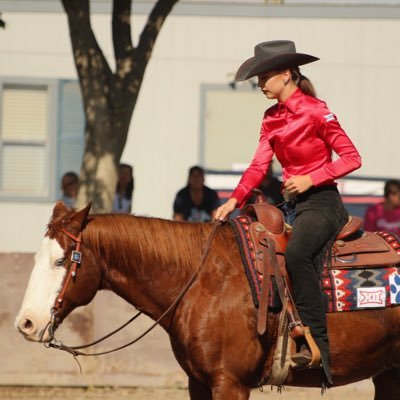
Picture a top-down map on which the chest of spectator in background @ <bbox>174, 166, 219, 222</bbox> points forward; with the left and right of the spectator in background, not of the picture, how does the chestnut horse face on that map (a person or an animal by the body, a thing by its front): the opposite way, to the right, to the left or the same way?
to the right

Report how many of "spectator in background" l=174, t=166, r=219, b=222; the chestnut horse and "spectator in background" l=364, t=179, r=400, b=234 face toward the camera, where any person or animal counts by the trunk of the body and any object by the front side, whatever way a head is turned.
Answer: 2

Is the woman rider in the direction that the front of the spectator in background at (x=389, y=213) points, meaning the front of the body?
yes

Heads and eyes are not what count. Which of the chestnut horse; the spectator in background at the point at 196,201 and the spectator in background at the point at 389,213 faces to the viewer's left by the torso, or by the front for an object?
the chestnut horse

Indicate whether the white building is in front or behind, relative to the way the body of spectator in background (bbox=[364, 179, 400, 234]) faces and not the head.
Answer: behind

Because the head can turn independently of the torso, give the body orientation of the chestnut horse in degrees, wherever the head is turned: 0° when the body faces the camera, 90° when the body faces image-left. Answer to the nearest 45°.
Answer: approximately 90°

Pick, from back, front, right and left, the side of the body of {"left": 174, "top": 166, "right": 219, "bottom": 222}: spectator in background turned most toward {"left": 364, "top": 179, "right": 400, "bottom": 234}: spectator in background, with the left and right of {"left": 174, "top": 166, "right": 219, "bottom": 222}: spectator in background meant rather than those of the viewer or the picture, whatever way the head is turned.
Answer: left

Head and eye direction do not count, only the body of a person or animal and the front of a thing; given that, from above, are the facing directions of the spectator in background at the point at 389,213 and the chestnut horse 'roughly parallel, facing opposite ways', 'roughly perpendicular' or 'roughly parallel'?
roughly perpendicular

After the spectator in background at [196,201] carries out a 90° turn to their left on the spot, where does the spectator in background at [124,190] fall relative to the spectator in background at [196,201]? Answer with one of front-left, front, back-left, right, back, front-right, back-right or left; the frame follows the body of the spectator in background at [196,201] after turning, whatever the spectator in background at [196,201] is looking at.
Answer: back-left

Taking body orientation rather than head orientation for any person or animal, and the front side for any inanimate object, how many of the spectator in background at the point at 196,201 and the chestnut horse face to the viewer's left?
1
